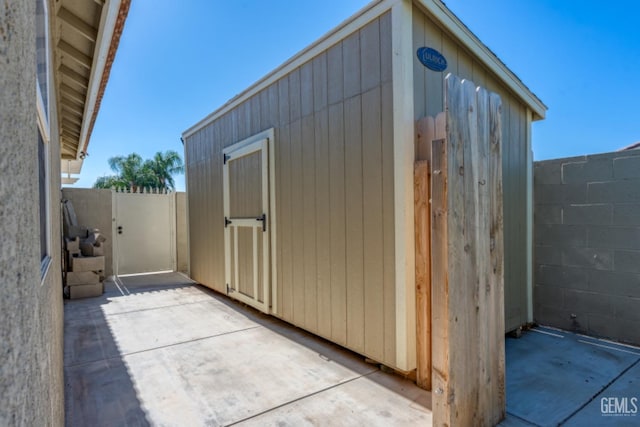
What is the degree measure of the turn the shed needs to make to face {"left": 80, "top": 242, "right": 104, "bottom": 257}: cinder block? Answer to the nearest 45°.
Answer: approximately 90° to its right

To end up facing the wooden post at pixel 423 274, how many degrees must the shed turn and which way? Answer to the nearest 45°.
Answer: approximately 90° to its left

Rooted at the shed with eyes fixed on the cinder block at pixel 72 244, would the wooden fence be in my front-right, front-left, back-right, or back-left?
back-left

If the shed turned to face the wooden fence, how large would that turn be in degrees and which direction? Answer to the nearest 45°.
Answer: approximately 90° to its left

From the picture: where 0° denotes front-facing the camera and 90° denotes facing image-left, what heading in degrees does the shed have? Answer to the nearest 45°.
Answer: approximately 45°

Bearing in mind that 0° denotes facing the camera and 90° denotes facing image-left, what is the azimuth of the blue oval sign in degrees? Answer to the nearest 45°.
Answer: approximately 315°

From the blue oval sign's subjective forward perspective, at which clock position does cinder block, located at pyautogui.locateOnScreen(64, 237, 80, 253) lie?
The cinder block is roughly at 5 o'clock from the blue oval sign.

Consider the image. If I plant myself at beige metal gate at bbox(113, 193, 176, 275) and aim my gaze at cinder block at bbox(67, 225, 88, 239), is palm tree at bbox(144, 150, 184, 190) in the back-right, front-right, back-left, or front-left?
back-right

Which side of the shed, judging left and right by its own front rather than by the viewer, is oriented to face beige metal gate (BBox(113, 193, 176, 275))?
right

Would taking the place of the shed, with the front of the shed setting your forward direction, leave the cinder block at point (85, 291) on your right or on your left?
on your right

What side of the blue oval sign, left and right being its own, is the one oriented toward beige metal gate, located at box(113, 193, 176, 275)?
back
